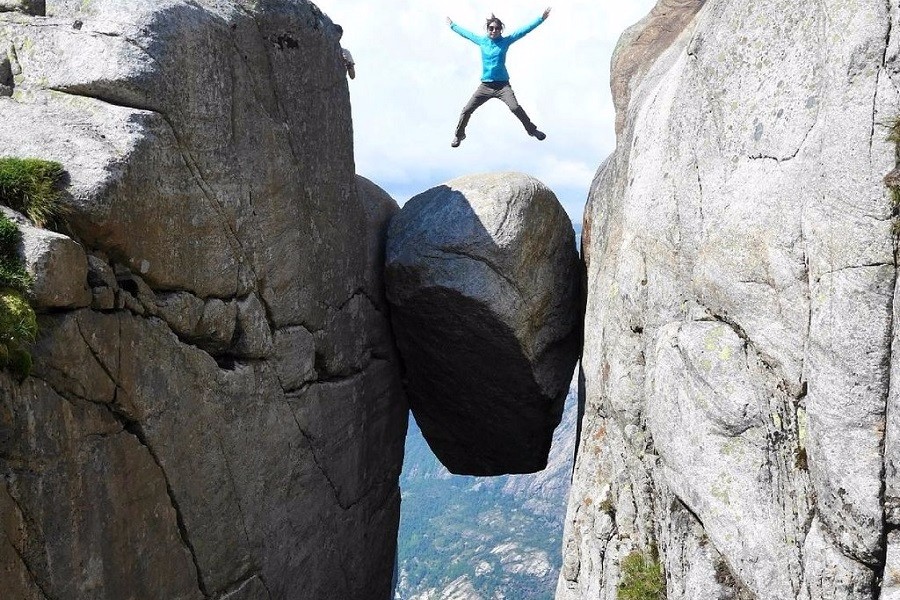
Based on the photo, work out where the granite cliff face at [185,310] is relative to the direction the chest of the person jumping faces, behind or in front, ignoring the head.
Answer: in front

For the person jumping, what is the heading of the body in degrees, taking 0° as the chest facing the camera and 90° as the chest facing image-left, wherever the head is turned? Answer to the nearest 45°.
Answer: approximately 0°
